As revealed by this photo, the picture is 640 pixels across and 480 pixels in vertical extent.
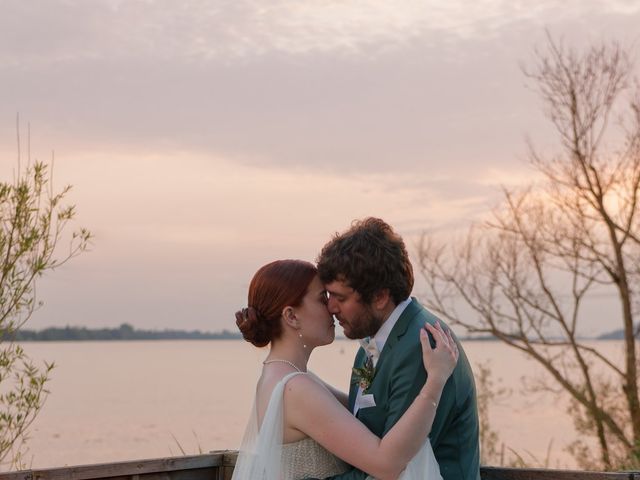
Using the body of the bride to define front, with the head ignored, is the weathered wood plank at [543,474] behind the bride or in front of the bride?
in front

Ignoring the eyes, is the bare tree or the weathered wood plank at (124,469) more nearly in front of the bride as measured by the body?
the bare tree

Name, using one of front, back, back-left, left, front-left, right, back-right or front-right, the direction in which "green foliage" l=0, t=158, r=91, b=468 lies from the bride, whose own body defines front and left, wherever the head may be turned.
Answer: back-left

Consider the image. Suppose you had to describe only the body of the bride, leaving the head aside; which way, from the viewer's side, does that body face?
to the viewer's right

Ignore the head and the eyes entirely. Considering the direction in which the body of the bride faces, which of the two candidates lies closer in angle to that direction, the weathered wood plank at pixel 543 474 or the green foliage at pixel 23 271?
the weathered wood plank

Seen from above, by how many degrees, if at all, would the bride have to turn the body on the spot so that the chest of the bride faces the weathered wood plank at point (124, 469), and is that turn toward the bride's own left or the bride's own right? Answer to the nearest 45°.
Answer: approximately 180°

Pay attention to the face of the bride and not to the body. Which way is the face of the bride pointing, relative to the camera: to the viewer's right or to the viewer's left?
to the viewer's right

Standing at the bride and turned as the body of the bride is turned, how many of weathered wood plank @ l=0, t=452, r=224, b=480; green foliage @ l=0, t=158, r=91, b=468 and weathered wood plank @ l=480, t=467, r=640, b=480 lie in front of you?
1

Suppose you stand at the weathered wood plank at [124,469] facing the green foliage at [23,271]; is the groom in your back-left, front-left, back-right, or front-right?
back-right
